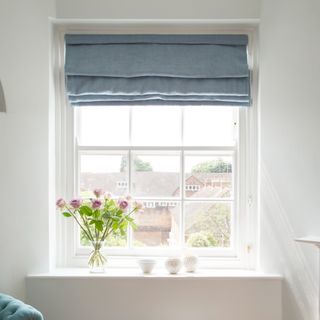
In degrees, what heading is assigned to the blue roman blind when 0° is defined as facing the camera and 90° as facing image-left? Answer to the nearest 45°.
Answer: approximately 0°
